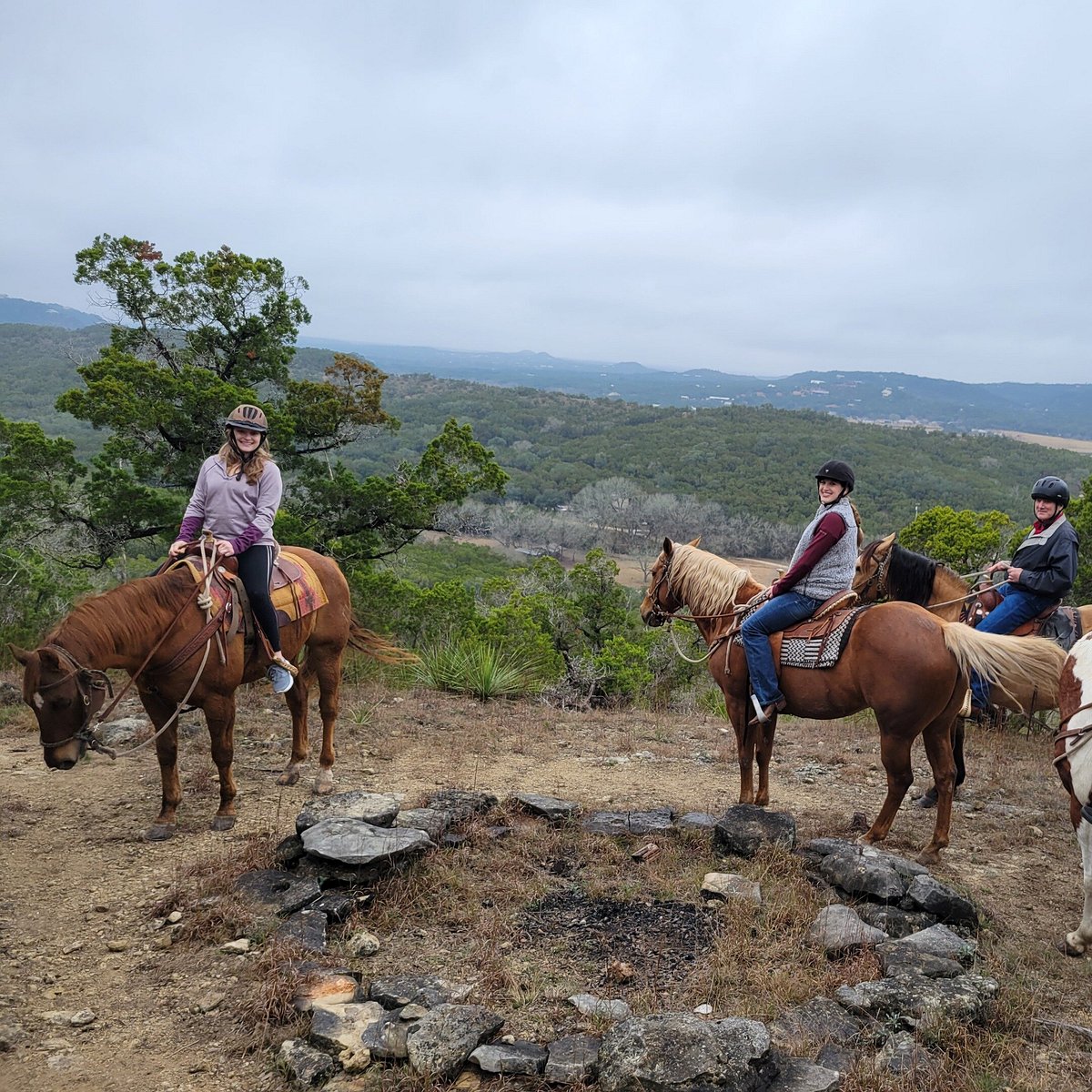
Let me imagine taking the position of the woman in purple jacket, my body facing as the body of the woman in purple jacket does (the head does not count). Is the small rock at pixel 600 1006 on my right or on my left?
on my left

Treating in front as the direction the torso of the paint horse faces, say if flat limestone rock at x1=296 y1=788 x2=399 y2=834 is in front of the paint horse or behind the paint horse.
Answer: in front

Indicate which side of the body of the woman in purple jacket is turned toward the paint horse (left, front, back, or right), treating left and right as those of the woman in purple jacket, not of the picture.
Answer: left

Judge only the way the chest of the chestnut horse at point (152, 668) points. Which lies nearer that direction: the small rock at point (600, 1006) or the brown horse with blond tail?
the small rock

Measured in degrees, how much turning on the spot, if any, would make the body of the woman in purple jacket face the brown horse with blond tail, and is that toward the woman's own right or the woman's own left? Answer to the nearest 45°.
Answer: approximately 90° to the woman's own left

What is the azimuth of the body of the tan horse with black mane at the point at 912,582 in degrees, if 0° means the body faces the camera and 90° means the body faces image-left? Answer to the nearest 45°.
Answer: approximately 90°

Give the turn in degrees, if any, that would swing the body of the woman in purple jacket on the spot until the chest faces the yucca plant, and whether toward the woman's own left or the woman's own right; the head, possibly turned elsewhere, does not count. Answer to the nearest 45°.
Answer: approximately 180°

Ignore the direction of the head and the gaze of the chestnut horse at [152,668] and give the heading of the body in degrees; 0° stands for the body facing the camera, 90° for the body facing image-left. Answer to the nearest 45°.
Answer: approximately 45°
